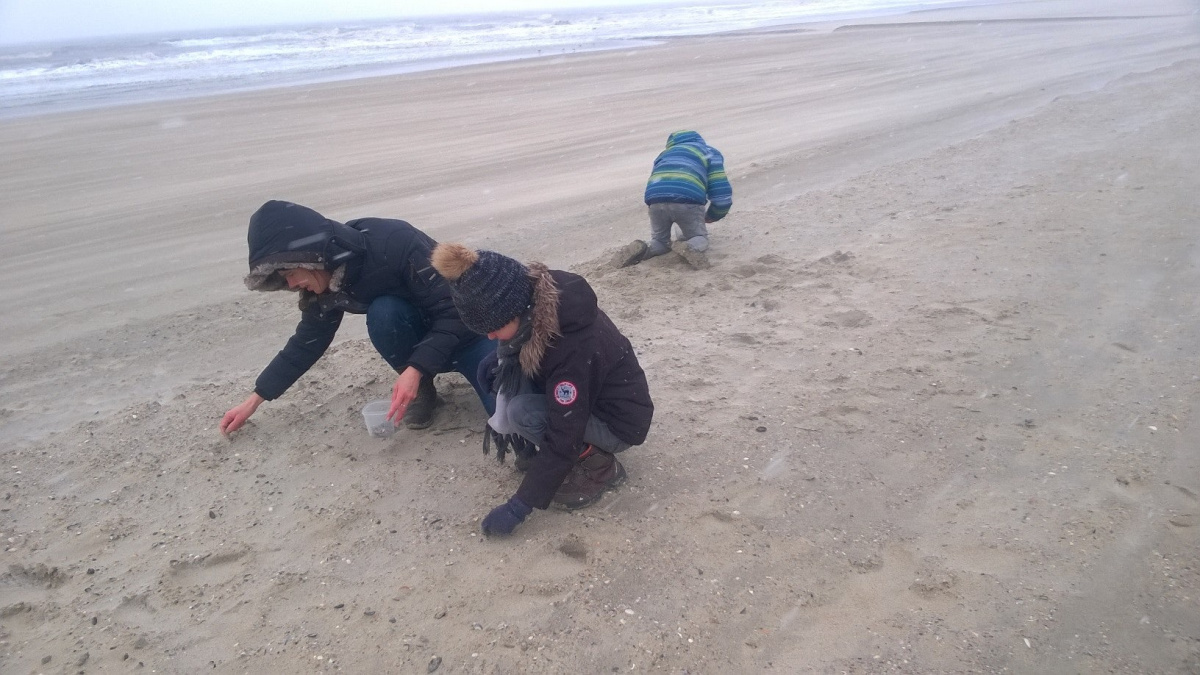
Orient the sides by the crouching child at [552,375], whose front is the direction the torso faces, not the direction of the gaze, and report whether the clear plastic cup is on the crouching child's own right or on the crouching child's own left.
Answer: on the crouching child's own right

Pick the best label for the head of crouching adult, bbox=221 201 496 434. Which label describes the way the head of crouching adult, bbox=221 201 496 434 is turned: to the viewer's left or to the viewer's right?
to the viewer's left

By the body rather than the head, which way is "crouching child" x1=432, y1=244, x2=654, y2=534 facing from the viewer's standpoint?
to the viewer's left

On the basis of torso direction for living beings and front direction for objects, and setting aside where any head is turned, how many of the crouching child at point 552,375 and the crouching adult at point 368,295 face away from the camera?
0

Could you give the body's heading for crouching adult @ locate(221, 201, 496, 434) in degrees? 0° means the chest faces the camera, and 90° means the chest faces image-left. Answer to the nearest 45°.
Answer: approximately 45°

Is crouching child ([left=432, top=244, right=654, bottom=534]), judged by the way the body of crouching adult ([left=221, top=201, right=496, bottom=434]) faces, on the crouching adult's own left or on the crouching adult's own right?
on the crouching adult's own left

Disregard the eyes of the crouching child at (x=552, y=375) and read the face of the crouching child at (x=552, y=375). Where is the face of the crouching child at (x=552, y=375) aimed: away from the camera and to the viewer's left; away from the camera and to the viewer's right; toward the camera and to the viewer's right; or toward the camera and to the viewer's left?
toward the camera and to the viewer's left

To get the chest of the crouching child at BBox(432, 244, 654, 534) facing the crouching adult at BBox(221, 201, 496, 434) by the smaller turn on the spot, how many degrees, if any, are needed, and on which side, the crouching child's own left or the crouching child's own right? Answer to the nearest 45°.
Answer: approximately 45° to the crouching child's own right
